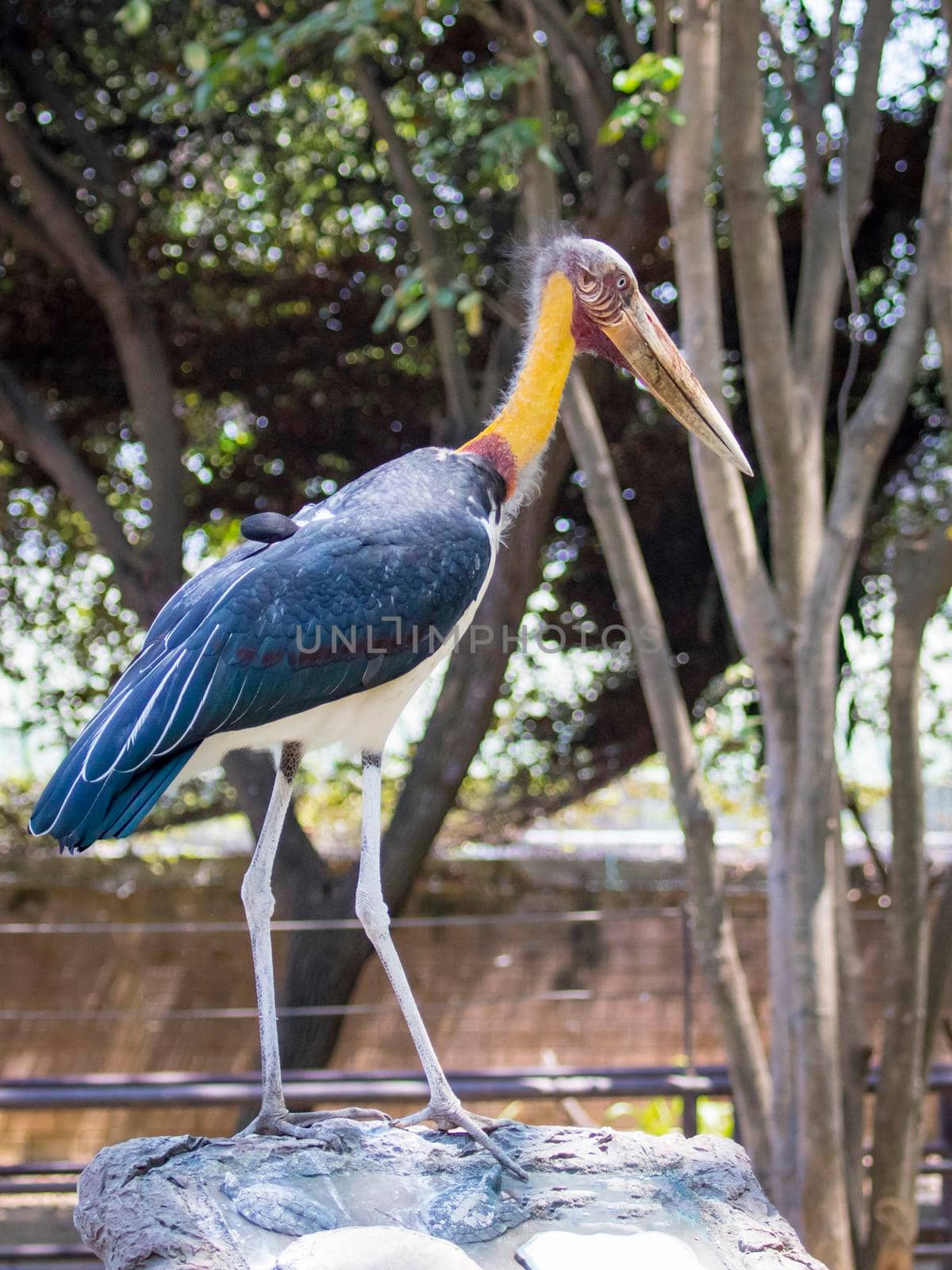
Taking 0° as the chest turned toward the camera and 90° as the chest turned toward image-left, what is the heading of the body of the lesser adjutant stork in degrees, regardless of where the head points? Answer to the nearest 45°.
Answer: approximately 270°
